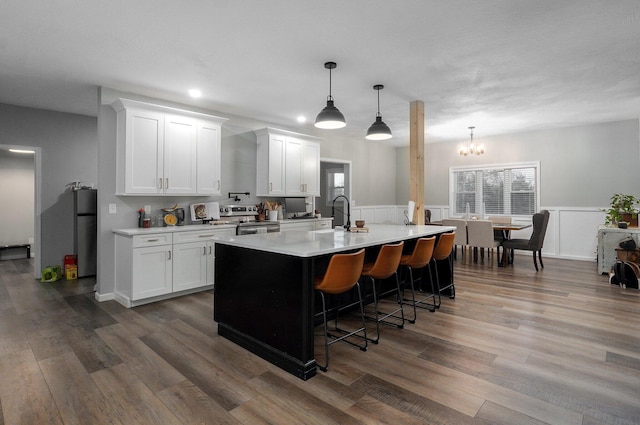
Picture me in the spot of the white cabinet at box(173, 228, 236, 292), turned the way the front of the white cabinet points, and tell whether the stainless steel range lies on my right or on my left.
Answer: on my left

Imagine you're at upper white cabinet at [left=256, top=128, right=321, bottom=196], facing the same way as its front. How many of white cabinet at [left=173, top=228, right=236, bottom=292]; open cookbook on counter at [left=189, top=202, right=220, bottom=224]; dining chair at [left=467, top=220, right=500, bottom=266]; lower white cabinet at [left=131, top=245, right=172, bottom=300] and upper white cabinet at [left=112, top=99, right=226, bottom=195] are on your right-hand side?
4

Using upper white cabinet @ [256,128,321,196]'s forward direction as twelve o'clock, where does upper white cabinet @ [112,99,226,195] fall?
upper white cabinet @ [112,99,226,195] is roughly at 3 o'clock from upper white cabinet @ [256,128,321,196].
